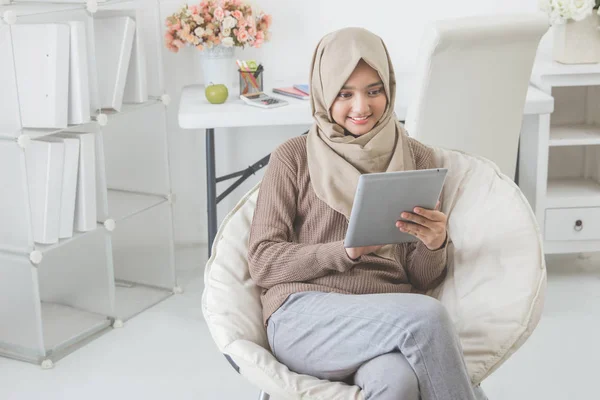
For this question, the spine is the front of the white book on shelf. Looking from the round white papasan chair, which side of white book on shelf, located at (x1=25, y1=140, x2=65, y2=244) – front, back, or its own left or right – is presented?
front

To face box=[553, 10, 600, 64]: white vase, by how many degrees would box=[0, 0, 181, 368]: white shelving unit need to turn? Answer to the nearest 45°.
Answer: approximately 45° to its left

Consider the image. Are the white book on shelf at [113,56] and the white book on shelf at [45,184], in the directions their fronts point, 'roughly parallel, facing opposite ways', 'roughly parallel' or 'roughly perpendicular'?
roughly parallel

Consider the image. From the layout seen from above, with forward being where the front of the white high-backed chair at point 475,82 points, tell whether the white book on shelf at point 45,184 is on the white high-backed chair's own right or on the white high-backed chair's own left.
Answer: on the white high-backed chair's own left

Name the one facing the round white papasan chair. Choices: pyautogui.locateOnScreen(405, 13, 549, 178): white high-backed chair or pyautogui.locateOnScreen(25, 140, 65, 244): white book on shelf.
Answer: the white book on shelf

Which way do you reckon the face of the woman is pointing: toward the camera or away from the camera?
toward the camera

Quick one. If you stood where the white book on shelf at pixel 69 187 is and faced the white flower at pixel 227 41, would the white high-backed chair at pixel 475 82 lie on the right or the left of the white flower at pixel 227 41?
right

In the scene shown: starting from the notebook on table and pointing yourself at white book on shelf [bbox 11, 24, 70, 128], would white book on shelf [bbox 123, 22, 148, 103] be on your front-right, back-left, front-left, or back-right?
front-right

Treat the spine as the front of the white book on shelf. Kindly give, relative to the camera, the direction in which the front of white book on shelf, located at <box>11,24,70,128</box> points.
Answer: facing the viewer and to the right of the viewer

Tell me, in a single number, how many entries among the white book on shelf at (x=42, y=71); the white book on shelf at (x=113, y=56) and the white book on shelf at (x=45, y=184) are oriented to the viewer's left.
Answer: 0
